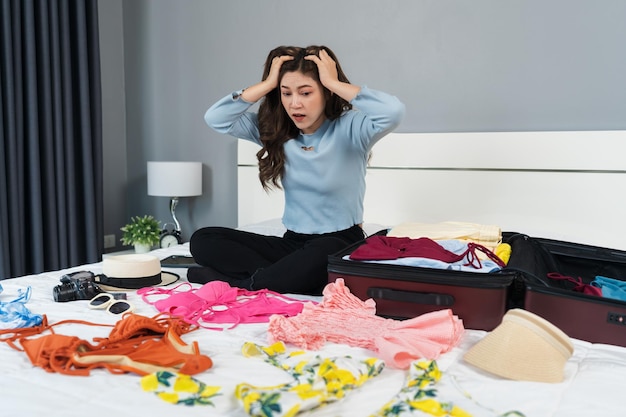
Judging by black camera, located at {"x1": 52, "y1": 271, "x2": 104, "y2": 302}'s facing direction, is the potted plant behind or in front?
behind

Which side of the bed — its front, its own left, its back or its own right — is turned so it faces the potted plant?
right

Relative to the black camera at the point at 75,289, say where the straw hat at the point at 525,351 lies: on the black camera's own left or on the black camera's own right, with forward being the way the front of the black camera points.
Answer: on the black camera's own left

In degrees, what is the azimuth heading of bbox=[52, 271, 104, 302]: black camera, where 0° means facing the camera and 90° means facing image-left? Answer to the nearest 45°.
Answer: approximately 45°

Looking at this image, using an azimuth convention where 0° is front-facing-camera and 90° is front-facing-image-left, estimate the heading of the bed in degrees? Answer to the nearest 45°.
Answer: approximately 45°
